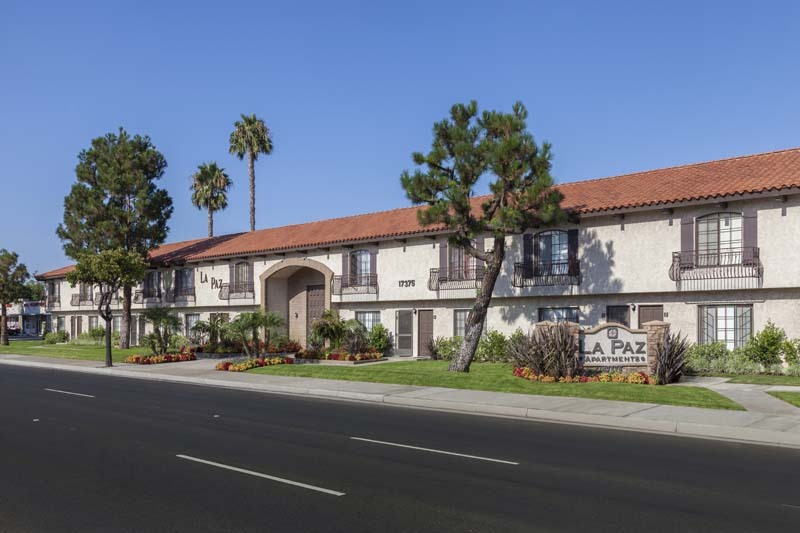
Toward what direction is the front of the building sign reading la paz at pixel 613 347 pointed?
toward the camera

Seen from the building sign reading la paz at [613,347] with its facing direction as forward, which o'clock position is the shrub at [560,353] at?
The shrub is roughly at 2 o'clock from the building sign reading la paz.

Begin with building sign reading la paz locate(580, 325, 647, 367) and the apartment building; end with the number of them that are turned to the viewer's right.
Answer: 0

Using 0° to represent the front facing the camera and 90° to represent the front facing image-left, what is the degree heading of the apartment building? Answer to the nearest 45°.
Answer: approximately 45°
